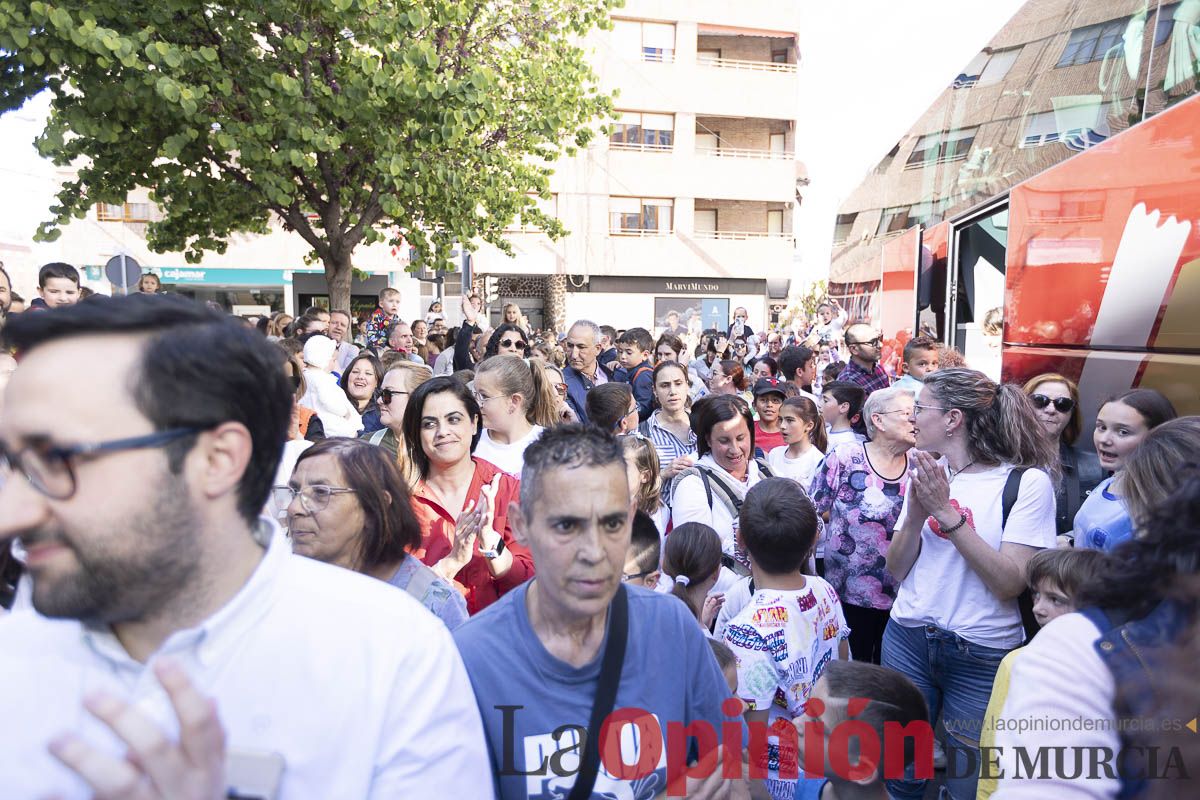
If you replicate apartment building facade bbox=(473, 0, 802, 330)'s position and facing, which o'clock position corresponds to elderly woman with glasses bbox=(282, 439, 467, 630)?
The elderly woman with glasses is roughly at 12 o'clock from the apartment building facade.

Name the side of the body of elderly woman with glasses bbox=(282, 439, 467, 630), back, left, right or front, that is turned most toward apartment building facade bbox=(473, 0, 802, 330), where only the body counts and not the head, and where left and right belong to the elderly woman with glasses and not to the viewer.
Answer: back

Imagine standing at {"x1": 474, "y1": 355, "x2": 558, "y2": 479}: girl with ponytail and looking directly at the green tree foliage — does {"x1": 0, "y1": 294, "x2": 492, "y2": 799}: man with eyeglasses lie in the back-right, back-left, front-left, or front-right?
back-left

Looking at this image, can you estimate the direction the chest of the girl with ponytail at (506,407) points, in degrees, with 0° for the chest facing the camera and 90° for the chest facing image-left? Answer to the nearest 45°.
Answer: approximately 45°

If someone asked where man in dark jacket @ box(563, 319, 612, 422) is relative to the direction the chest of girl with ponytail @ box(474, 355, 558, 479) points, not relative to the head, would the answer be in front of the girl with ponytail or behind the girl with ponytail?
behind

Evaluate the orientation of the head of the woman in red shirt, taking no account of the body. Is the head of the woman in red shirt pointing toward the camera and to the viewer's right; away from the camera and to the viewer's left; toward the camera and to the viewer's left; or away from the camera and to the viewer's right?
toward the camera and to the viewer's right

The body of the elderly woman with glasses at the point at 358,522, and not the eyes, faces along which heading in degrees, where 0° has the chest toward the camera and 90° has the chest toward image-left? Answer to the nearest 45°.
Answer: approximately 45°

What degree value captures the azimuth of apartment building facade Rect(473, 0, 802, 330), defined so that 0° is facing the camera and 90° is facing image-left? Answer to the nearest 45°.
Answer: approximately 0°

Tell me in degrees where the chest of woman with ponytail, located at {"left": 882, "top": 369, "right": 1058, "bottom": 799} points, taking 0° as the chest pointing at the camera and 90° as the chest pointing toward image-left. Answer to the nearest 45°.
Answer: approximately 45°

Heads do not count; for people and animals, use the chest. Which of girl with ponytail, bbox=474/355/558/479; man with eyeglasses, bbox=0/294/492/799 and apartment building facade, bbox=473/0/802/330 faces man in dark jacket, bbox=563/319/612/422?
the apartment building facade
